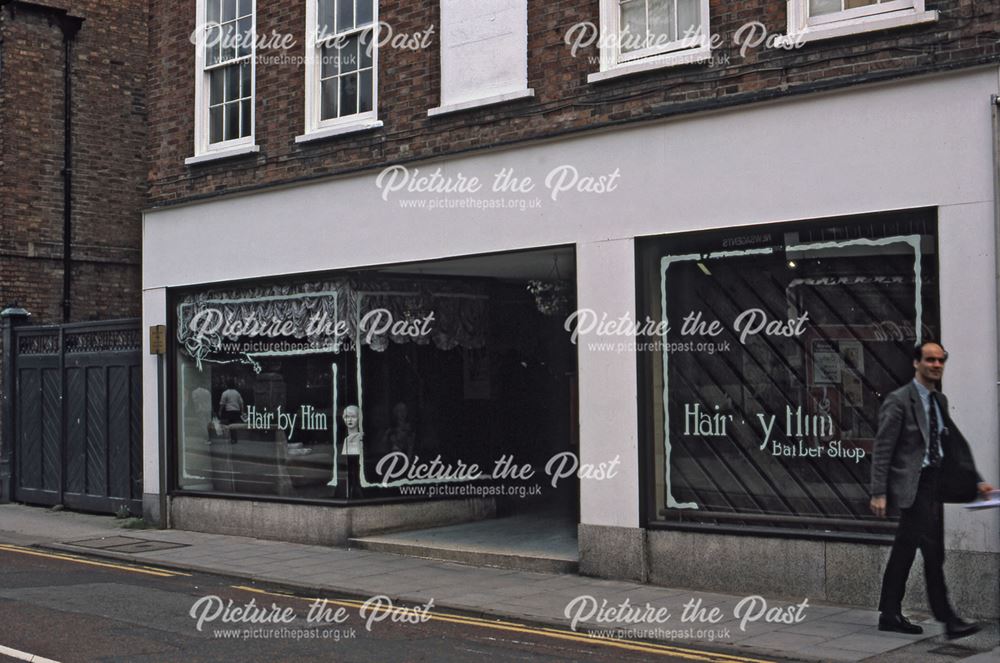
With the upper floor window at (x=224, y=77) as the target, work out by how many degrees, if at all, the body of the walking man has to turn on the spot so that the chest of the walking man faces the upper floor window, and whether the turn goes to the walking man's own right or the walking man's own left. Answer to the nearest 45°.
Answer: approximately 180°

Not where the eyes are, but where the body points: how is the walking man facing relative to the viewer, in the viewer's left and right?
facing the viewer and to the right of the viewer

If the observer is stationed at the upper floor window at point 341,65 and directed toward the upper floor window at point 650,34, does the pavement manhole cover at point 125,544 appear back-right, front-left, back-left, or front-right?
back-right

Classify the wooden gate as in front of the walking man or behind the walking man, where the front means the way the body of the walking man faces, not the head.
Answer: behind

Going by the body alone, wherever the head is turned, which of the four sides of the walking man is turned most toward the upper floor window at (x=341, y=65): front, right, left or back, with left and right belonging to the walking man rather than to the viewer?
back
